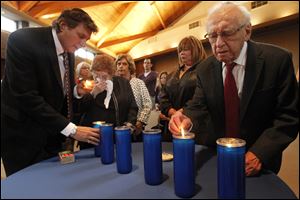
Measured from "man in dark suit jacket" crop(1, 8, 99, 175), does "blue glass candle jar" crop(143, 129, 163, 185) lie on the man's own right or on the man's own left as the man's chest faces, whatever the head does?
on the man's own right

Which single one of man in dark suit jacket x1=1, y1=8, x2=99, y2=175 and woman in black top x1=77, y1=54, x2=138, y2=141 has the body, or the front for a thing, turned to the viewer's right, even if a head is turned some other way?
the man in dark suit jacket

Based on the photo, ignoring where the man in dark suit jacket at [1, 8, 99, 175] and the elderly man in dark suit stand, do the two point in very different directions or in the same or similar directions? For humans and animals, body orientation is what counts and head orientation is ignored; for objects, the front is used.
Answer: very different directions

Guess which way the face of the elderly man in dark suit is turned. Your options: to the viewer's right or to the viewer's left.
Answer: to the viewer's left

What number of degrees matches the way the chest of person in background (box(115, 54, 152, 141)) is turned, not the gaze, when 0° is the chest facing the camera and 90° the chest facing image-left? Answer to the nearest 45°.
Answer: approximately 45°

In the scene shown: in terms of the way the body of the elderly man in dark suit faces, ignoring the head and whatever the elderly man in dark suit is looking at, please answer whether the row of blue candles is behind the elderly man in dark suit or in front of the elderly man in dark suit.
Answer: in front

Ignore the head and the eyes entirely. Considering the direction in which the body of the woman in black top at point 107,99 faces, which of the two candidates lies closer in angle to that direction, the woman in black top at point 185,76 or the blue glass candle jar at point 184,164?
the blue glass candle jar

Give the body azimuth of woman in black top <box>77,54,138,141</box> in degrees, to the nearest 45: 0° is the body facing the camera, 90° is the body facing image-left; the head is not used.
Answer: approximately 45°

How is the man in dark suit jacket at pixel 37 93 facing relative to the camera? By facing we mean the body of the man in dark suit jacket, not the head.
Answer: to the viewer's right

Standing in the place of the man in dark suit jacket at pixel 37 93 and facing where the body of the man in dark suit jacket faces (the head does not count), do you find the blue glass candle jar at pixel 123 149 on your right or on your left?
on your right

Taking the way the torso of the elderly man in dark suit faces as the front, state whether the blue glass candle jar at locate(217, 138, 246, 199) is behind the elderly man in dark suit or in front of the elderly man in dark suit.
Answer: in front
